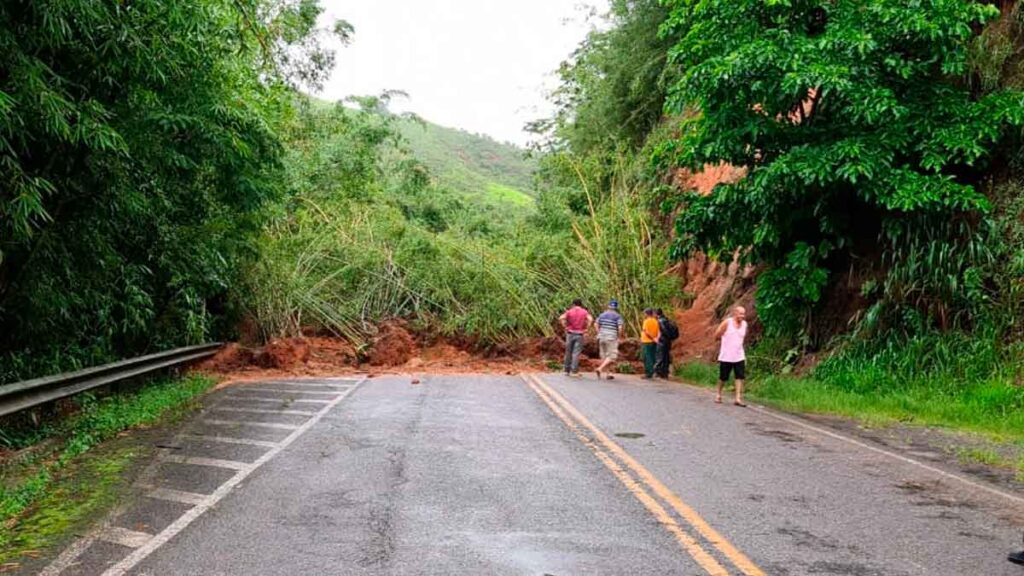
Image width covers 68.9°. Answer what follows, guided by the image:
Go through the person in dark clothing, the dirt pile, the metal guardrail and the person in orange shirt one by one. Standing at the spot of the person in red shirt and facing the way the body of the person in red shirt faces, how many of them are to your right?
2

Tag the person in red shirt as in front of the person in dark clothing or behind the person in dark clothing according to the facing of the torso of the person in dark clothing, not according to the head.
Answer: in front

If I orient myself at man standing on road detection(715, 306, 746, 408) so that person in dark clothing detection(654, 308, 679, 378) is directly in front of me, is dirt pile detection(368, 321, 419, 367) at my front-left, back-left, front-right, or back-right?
front-left

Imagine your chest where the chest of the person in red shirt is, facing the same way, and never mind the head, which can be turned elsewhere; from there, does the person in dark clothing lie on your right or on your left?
on your right

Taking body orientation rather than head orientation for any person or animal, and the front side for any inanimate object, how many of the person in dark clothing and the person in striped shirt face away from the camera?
1
